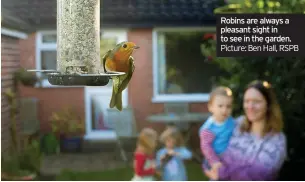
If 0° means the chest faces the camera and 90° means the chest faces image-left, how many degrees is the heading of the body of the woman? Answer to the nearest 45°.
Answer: approximately 45°

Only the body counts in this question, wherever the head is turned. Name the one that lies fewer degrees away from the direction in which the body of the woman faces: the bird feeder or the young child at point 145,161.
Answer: the bird feeder

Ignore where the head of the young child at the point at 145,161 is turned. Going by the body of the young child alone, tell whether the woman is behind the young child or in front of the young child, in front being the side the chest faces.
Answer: in front

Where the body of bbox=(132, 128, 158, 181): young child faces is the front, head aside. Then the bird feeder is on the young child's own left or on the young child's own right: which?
on the young child's own right
